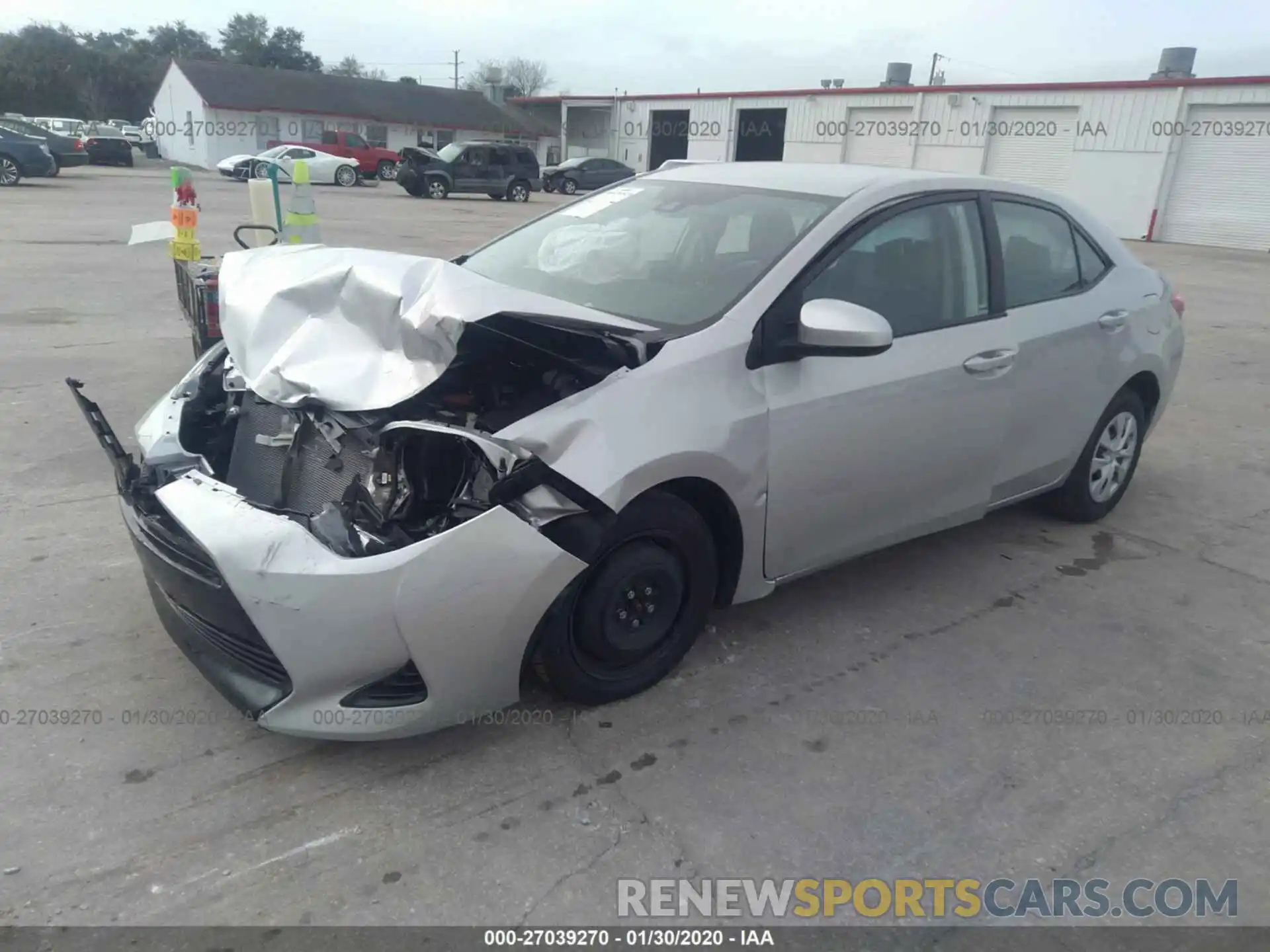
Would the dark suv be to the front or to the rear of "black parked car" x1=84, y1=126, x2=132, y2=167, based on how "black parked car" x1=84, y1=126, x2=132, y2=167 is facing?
to the rear

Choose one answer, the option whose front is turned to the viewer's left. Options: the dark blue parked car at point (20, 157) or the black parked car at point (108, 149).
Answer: the dark blue parked car at point (20, 157)

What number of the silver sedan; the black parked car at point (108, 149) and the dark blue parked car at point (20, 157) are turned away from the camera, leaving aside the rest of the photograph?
1

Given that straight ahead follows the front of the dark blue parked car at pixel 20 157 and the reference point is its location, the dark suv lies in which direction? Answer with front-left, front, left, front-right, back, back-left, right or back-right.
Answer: back

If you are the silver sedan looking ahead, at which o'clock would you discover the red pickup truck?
The red pickup truck is roughly at 4 o'clock from the silver sedan.

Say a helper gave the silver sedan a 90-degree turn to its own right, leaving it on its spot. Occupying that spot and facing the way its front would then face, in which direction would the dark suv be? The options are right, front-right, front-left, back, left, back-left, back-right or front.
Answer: front-right

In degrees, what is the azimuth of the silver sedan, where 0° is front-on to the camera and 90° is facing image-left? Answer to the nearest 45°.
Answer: approximately 45°

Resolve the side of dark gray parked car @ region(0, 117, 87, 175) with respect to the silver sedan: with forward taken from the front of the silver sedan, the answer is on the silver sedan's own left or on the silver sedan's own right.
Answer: on the silver sedan's own right

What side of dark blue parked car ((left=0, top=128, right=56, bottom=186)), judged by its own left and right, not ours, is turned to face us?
left

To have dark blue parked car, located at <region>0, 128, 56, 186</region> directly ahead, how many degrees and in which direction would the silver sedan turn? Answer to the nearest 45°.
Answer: approximately 90° to its right

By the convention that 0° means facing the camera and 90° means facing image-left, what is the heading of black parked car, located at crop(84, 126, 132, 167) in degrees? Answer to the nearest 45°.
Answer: approximately 180°
